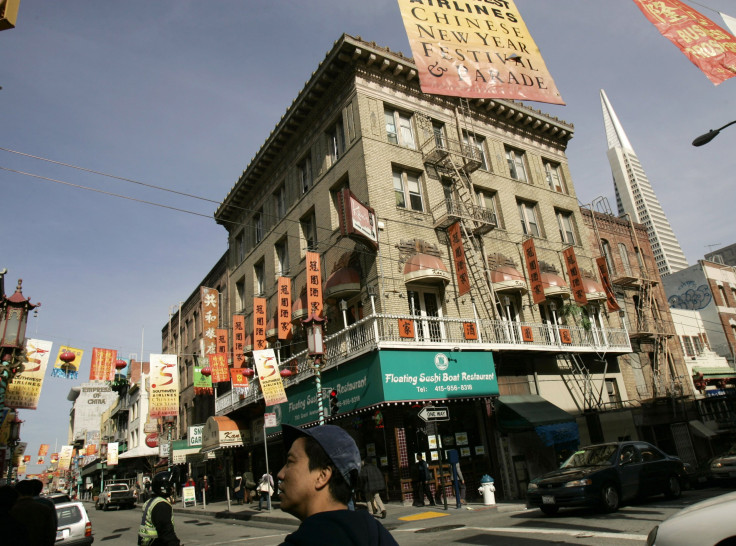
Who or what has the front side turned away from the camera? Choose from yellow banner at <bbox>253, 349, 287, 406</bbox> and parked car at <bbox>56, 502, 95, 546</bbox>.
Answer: the parked car

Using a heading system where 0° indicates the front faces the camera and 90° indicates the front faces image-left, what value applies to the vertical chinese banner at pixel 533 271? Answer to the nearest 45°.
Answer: approximately 0°

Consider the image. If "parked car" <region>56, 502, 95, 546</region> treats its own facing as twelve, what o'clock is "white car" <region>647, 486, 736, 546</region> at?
"white car" <region>647, 486, 736, 546</region> is roughly at 5 o'clock from "parked car" <region>56, 502, 95, 546</region>.

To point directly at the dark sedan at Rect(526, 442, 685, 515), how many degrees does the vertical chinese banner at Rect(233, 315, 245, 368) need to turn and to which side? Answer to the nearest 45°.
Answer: approximately 45° to its left

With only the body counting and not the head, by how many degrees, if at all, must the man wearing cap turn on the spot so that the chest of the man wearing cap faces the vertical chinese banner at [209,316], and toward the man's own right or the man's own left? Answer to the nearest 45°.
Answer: approximately 90° to the man's own right

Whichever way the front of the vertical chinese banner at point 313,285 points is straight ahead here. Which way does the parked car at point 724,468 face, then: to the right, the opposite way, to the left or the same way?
to the right

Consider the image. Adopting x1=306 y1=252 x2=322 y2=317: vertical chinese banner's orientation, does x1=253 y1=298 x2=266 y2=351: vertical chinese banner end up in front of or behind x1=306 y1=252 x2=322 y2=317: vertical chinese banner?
behind

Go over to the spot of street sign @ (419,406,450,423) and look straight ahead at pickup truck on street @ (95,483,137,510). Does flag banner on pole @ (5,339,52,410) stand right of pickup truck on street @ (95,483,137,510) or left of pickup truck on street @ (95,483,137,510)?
left

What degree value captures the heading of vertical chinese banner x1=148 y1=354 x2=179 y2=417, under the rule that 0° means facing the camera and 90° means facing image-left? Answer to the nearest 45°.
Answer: approximately 0°
